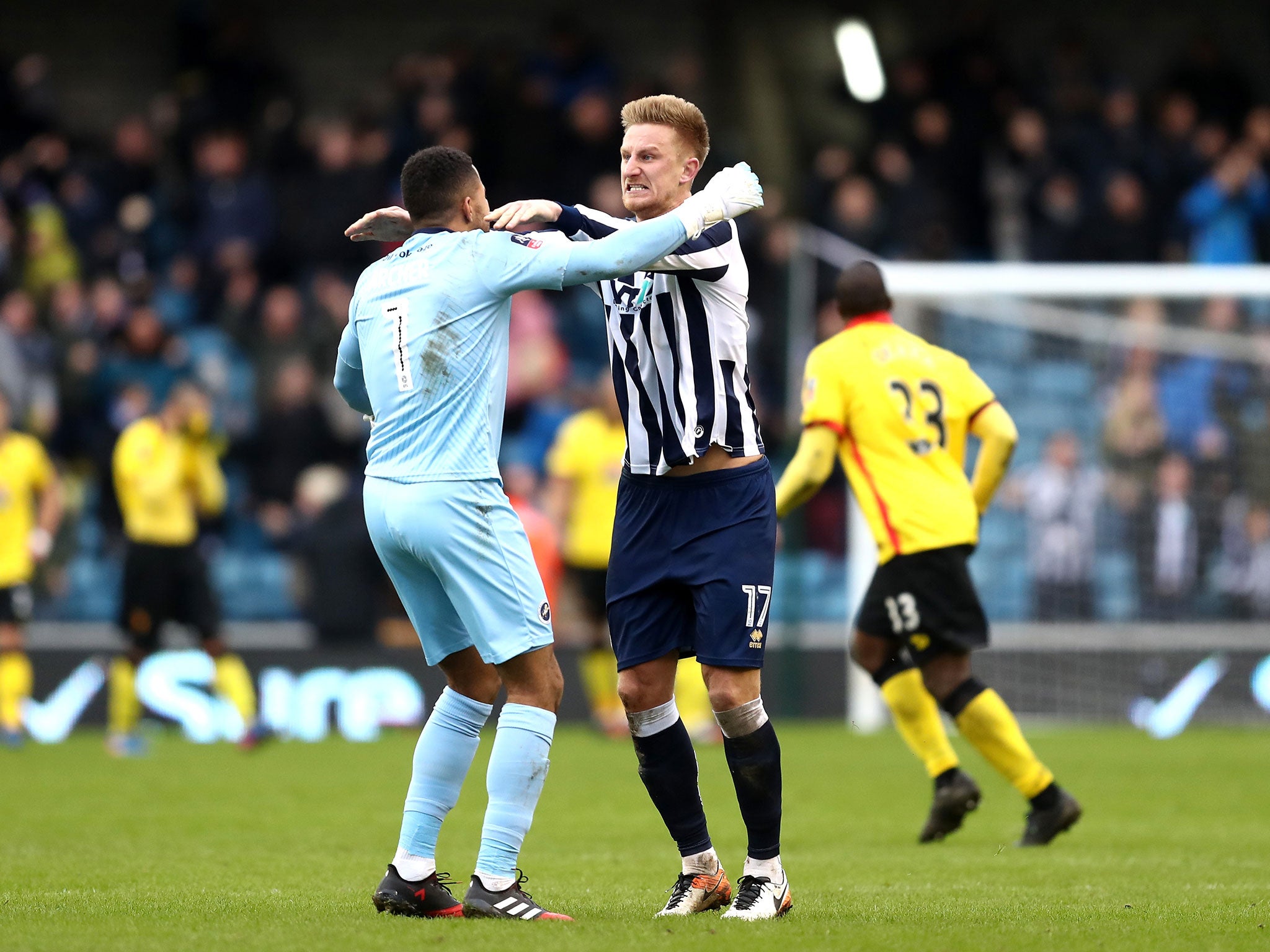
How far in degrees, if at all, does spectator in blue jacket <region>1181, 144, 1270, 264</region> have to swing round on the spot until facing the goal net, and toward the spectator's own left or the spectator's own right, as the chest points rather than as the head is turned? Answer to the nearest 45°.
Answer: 0° — they already face it

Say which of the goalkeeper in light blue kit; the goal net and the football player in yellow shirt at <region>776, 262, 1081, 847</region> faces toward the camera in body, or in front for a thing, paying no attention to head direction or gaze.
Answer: the goal net

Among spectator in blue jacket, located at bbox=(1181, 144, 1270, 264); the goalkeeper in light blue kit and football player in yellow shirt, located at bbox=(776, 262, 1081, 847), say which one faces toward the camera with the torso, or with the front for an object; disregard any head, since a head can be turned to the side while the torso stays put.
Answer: the spectator in blue jacket

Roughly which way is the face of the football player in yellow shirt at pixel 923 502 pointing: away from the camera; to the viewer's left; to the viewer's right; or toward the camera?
away from the camera

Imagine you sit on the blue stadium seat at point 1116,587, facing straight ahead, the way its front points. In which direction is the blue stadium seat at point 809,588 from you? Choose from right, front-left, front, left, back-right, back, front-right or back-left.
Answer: right

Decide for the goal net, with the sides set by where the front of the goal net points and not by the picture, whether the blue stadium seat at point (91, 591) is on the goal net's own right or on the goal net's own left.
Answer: on the goal net's own right

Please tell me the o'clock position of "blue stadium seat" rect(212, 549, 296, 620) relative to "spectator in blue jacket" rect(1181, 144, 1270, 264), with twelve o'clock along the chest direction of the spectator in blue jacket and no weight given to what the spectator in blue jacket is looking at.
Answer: The blue stadium seat is roughly at 2 o'clock from the spectator in blue jacket.

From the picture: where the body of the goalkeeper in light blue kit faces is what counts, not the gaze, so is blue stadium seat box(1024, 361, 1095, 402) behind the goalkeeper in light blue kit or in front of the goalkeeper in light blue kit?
in front

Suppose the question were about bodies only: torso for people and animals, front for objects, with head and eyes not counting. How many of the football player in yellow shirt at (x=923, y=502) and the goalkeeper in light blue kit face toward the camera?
0

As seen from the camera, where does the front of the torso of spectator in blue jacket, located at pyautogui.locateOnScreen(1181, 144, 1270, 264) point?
toward the camera

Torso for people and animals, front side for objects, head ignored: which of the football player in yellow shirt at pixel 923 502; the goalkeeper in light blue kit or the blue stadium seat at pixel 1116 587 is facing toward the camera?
the blue stadium seat
